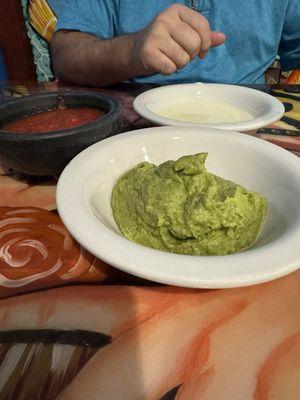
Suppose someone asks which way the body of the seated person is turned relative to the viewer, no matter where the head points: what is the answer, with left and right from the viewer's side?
facing the viewer

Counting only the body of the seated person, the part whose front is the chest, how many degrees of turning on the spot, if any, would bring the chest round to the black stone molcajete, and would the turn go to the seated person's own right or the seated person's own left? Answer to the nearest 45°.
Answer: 0° — they already face it

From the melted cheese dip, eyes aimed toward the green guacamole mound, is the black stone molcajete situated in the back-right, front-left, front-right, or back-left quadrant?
front-right

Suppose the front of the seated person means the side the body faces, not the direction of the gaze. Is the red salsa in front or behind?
in front

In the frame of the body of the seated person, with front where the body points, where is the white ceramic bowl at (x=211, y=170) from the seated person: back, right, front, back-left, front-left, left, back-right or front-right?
front

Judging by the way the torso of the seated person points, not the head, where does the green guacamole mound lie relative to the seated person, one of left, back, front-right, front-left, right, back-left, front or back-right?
front

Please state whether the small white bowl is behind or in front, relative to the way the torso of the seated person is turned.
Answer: in front

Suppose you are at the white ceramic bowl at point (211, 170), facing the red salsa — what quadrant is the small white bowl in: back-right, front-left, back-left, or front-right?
front-right

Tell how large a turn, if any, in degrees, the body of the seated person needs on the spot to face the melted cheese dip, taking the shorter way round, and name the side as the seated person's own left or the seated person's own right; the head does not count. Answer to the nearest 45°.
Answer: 0° — they already face it
